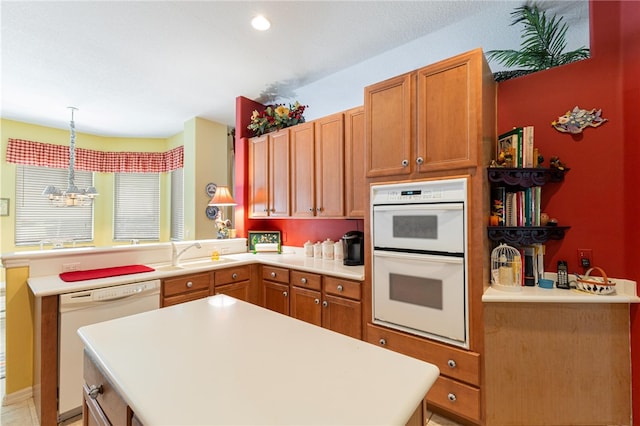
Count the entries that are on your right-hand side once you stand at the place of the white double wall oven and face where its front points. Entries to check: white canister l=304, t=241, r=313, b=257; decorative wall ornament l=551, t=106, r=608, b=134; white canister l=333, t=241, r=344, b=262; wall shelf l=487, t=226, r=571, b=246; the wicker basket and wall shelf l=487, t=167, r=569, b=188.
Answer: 2

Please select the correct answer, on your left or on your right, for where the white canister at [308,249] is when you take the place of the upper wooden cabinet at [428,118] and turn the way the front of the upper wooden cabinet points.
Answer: on your right

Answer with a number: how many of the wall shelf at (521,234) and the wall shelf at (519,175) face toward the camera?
2

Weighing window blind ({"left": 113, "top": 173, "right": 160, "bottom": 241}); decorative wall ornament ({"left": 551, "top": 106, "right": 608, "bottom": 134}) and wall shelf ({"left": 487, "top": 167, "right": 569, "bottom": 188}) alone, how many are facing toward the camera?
3

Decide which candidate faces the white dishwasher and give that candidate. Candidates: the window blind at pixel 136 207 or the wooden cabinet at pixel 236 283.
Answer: the window blind

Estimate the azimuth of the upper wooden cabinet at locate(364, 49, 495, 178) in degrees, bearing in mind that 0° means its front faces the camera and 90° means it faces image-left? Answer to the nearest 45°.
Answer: approximately 45°

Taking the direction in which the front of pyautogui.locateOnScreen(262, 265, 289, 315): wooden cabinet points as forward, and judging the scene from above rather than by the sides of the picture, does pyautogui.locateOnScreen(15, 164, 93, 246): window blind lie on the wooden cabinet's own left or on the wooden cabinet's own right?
on the wooden cabinet's own right

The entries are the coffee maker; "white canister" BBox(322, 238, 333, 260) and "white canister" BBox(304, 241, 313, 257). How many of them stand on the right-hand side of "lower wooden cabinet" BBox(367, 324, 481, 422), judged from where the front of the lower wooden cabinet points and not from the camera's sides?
3

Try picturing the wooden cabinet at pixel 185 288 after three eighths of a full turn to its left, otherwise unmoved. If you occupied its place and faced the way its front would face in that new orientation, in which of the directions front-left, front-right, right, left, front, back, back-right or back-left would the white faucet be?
front

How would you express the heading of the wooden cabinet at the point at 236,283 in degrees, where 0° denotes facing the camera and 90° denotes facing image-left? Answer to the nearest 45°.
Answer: approximately 315°

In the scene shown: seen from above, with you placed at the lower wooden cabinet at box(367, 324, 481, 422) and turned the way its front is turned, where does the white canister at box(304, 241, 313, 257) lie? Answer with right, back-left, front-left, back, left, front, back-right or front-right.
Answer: right

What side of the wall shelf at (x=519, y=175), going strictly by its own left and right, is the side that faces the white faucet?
right
